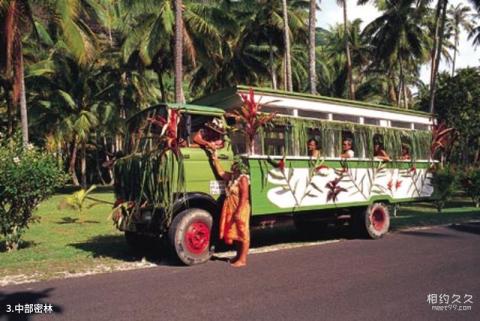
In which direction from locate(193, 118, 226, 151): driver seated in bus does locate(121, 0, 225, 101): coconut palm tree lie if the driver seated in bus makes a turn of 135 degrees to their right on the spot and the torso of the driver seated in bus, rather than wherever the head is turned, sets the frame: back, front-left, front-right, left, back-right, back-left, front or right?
front

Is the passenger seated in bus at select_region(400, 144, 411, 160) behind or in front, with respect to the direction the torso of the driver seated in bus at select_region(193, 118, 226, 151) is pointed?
behind

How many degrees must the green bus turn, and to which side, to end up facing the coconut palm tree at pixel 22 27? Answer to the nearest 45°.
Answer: approximately 90° to its right

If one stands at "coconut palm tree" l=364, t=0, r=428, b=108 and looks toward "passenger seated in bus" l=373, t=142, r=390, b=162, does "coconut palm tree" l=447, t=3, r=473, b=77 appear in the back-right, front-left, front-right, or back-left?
back-left

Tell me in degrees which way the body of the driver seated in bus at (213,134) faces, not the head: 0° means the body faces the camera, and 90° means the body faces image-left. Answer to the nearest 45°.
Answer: approximately 45°

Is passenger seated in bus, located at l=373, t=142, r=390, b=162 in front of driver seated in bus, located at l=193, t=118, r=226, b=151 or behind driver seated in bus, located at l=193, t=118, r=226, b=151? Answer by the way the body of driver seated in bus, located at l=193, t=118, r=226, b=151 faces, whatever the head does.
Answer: behind

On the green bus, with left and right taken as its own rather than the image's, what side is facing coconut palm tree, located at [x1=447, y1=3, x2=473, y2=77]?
back

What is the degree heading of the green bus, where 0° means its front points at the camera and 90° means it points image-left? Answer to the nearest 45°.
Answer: approximately 45°

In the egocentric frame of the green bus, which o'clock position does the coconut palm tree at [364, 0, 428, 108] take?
The coconut palm tree is roughly at 5 o'clock from the green bus.
